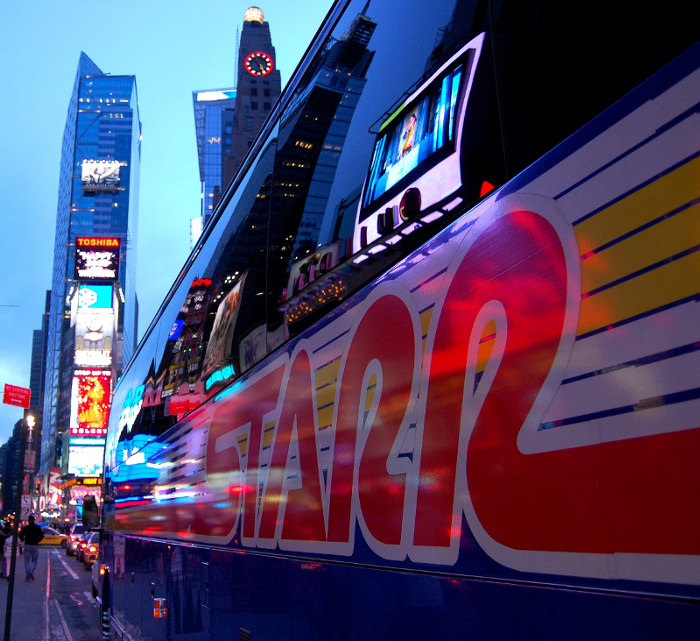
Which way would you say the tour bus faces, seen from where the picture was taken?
facing away from the viewer and to the left of the viewer

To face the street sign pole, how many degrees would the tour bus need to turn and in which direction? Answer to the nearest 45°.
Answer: approximately 90° to its left
